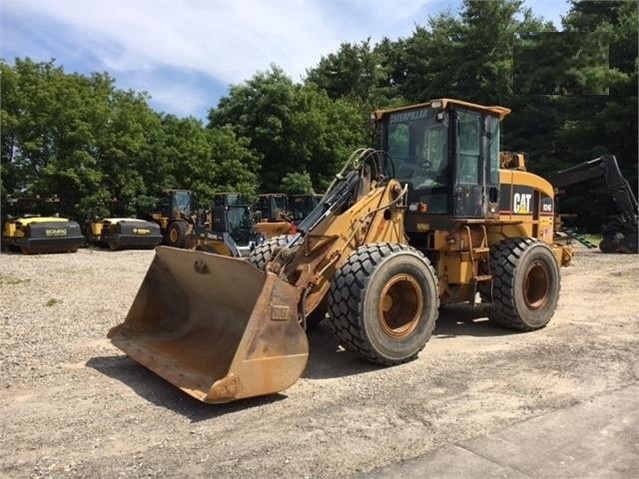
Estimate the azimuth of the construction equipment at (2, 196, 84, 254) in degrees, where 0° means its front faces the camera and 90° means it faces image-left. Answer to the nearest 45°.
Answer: approximately 315°

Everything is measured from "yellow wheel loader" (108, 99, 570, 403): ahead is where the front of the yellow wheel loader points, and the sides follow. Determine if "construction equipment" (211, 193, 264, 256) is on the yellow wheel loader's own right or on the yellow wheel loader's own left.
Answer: on the yellow wheel loader's own right

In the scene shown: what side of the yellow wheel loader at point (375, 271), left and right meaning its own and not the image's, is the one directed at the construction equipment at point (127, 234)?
right

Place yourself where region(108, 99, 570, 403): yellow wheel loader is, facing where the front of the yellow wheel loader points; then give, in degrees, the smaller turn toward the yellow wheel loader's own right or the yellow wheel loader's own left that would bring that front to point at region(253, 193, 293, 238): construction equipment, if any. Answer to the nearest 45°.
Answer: approximately 135° to the yellow wheel loader's own right

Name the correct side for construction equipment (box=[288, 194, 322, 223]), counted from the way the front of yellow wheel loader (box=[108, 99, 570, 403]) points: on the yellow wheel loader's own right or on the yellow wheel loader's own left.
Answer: on the yellow wheel loader's own right

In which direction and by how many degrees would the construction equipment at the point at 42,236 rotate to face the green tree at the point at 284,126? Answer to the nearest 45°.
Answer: approximately 90° to its left

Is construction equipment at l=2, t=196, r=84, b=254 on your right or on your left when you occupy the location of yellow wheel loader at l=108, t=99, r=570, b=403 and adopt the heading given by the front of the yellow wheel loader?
on your right

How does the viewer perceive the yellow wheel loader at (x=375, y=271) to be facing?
facing the viewer and to the left of the viewer
